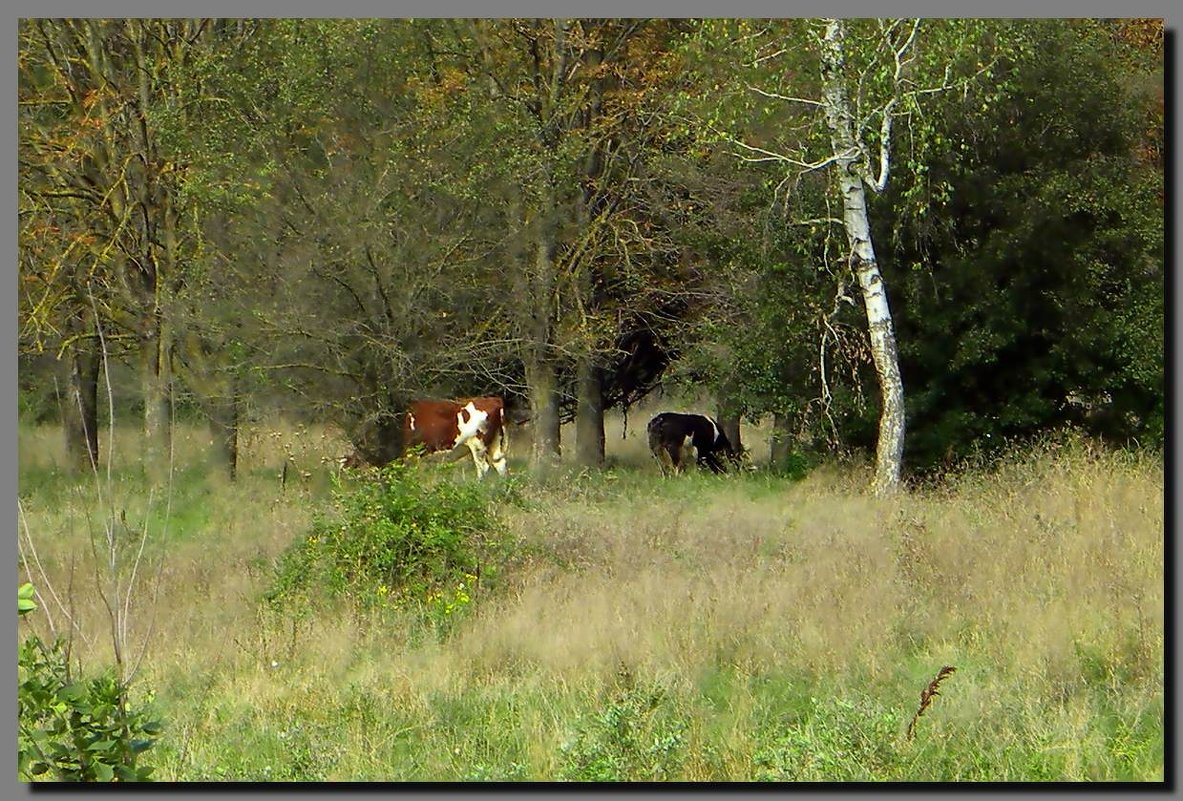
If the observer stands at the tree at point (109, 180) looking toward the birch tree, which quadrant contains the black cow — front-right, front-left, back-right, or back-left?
front-left

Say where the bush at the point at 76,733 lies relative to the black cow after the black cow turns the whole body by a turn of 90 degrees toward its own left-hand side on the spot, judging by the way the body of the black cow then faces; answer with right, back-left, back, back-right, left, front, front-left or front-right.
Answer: back

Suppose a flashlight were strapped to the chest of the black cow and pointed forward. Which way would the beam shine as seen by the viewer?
to the viewer's right

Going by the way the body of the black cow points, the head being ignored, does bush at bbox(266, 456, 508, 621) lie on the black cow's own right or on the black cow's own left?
on the black cow's own right

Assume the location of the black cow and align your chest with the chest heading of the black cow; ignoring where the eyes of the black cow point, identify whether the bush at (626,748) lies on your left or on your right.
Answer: on your right
